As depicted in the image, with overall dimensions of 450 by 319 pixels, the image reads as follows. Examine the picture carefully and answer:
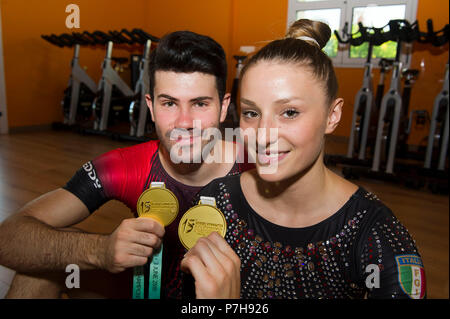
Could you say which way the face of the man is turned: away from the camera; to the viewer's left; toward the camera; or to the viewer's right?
toward the camera

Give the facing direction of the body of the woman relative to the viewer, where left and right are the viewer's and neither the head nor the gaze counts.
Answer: facing the viewer and to the left of the viewer

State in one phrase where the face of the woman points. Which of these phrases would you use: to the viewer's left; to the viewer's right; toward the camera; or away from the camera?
toward the camera
